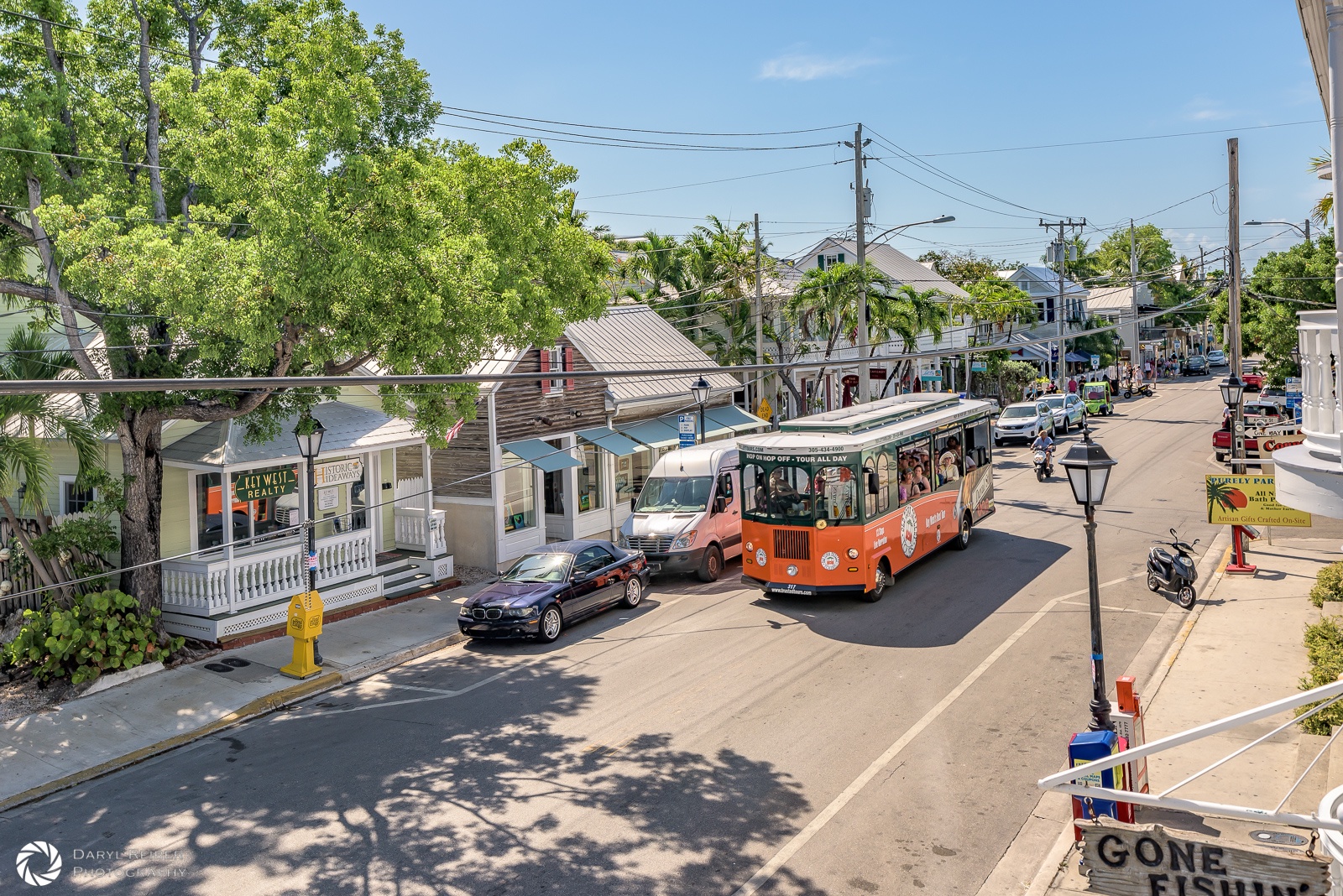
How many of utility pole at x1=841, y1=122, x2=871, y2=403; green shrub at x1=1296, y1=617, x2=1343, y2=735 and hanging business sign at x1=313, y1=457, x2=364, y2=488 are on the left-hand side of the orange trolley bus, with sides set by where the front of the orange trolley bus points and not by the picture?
1

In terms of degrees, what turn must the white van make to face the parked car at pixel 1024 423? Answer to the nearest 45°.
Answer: approximately 180°

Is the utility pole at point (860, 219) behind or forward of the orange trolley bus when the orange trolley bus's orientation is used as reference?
behind

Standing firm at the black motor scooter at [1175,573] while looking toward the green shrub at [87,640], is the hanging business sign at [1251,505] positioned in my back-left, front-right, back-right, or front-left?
back-right

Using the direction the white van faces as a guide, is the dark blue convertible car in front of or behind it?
in front

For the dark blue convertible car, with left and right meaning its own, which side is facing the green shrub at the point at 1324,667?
left
